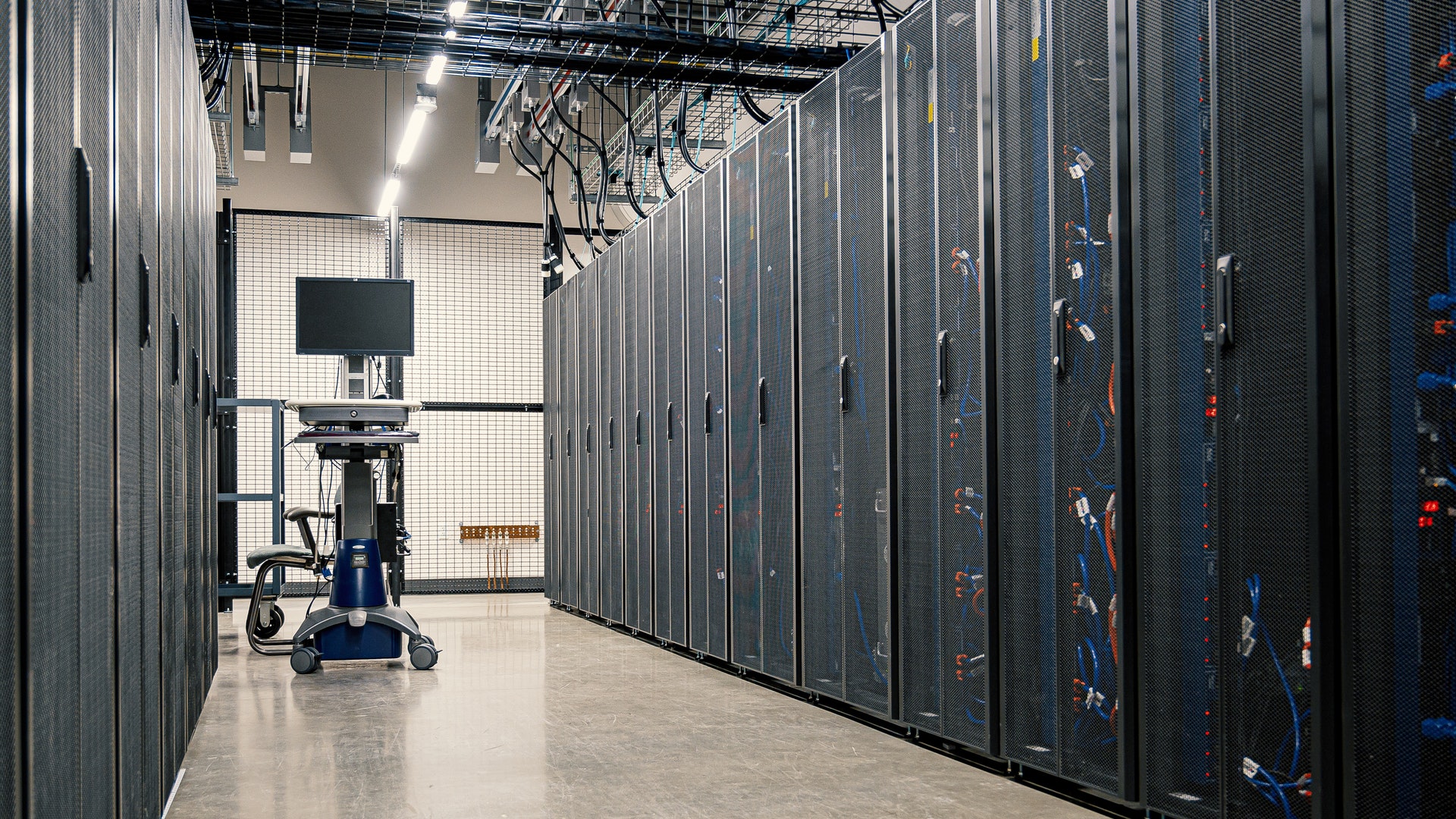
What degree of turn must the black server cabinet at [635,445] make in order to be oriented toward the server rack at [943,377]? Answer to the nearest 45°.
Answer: approximately 90° to its left

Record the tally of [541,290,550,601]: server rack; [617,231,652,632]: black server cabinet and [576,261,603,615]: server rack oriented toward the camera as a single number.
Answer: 0

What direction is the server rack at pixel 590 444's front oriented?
to the viewer's left

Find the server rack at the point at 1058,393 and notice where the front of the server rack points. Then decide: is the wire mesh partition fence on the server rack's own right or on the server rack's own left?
on the server rack's own right

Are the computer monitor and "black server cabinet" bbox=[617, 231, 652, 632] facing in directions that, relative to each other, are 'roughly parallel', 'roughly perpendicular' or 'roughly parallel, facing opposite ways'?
roughly perpendicular

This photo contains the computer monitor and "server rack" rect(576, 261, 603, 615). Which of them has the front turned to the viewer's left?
the server rack

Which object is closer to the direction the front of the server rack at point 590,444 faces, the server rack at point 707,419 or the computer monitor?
the computer monitor

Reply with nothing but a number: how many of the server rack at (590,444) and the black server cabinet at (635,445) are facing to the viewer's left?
2

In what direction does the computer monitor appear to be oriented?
toward the camera

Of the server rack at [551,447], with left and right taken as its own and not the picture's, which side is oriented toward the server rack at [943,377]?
left

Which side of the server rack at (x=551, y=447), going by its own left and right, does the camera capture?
left

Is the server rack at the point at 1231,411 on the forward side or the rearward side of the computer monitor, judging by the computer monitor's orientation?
on the forward side

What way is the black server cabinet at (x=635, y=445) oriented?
to the viewer's left

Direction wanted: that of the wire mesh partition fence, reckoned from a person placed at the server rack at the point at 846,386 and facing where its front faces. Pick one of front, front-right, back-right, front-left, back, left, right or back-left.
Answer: right

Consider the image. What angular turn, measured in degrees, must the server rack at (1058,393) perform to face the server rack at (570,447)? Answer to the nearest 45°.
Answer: approximately 90° to its right
